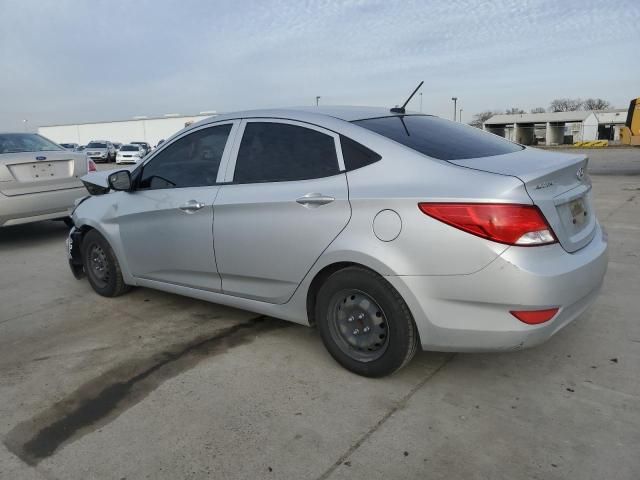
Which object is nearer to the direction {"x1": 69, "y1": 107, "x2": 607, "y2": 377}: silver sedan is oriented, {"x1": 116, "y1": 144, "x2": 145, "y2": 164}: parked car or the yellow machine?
the parked car

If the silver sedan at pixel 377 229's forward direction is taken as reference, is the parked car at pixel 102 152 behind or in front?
in front

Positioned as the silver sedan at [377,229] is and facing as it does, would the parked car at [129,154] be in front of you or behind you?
in front

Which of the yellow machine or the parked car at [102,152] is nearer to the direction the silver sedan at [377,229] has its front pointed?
the parked car

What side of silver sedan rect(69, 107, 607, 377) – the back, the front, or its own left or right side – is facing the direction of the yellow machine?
right

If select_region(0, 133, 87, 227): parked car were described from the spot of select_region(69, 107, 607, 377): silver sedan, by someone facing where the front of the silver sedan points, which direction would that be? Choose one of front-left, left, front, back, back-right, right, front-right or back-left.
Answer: front

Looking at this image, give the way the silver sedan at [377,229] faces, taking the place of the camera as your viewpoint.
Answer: facing away from the viewer and to the left of the viewer
